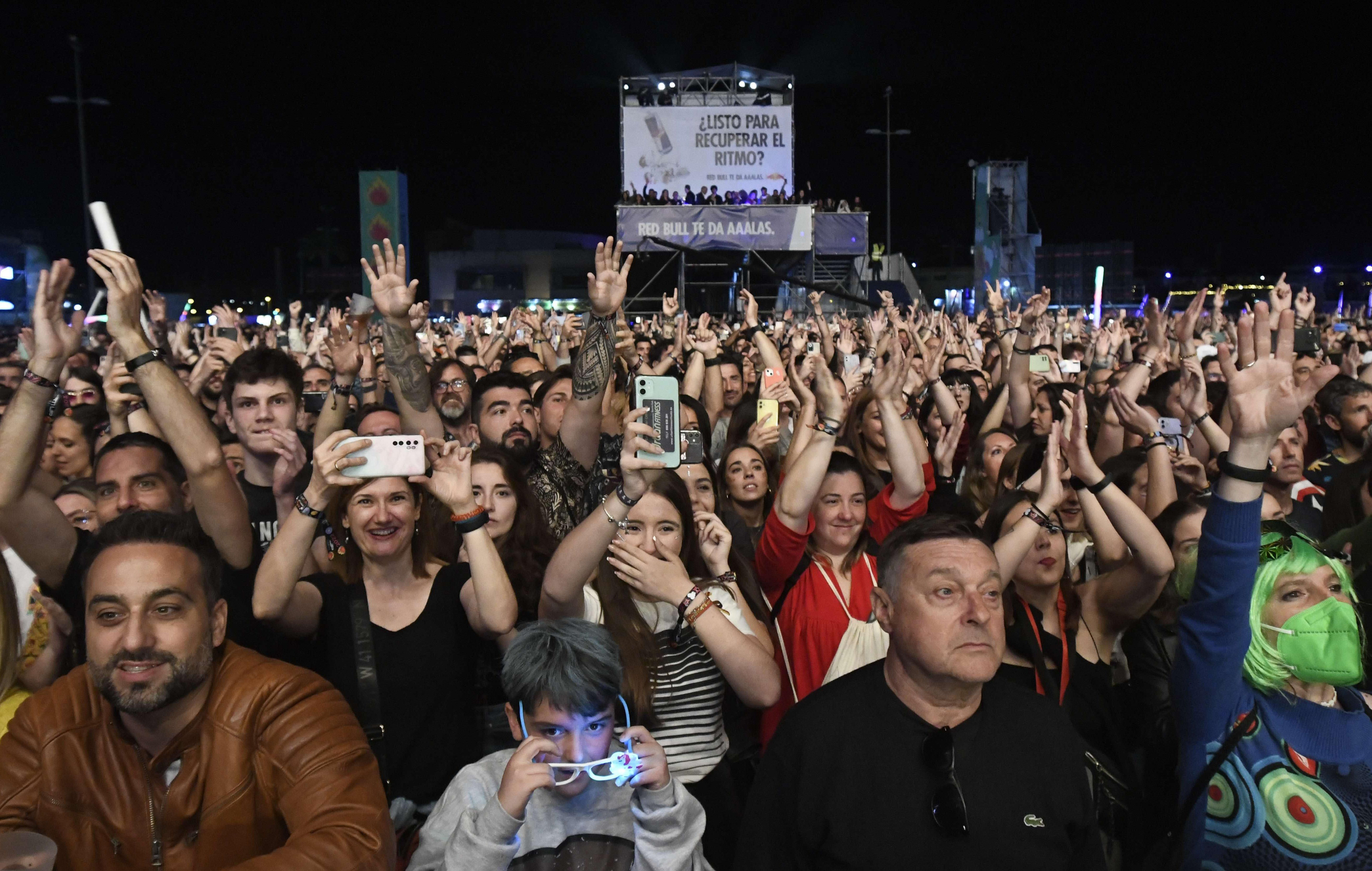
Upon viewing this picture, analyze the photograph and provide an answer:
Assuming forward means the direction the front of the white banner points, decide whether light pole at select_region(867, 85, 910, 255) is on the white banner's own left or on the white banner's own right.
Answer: on the white banner's own left

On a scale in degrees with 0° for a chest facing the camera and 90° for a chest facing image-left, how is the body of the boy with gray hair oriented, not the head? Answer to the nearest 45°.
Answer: approximately 0°

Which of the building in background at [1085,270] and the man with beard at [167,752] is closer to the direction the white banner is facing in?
the man with beard

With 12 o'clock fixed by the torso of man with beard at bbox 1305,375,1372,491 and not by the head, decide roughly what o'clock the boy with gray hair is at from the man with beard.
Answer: The boy with gray hair is roughly at 2 o'clock from the man with beard.

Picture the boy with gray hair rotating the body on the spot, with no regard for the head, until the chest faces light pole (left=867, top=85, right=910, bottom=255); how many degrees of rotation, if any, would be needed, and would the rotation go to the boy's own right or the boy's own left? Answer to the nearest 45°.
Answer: approximately 180°

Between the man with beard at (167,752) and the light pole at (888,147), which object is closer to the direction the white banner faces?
the man with beard

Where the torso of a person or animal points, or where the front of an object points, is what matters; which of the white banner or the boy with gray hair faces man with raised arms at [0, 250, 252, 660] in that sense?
the white banner

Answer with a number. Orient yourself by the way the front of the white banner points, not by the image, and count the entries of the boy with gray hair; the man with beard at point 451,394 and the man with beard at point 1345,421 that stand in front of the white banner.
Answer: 3

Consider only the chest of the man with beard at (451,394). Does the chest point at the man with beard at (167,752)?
yes

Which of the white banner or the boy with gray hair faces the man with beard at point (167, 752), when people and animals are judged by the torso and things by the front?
the white banner

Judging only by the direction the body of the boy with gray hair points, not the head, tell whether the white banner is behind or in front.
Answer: behind

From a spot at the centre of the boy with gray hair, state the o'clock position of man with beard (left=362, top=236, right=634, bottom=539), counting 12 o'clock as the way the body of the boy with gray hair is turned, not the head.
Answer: The man with beard is roughly at 6 o'clock from the boy with gray hair.

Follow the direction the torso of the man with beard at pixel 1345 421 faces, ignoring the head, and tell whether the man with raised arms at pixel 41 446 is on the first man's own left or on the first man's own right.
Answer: on the first man's own right
